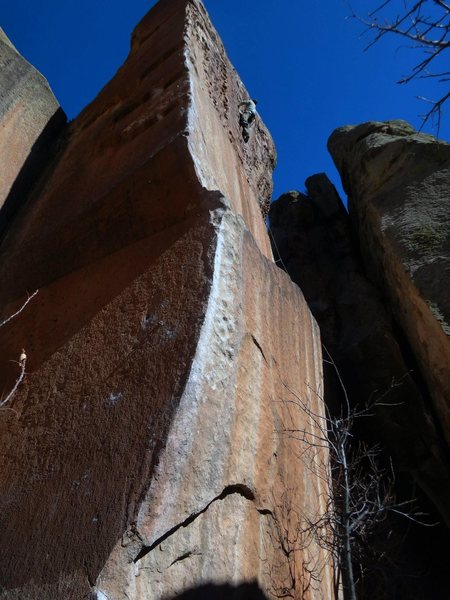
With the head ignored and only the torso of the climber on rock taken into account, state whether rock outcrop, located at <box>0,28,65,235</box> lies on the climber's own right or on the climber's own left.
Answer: on the climber's own left

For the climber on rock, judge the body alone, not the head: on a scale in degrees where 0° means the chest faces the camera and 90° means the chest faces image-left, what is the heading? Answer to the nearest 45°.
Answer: approximately 180°
